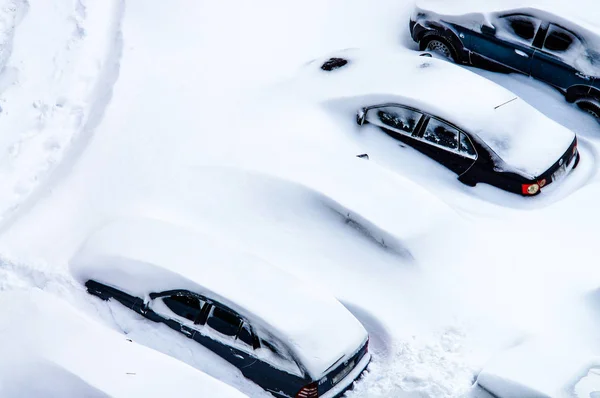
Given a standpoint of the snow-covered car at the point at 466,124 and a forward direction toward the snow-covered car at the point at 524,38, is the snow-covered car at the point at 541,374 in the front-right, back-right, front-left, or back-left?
back-right

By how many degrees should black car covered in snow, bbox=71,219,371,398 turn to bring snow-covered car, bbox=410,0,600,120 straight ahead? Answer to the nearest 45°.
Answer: approximately 90° to its right

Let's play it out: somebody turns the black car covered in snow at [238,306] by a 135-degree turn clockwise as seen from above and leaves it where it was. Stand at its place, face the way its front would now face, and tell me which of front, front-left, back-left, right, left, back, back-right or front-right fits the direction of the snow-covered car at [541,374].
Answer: front

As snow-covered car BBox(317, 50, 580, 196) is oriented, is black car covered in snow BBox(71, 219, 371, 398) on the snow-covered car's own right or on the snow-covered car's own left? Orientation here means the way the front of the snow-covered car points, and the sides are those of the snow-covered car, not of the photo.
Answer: on the snow-covered car's own left

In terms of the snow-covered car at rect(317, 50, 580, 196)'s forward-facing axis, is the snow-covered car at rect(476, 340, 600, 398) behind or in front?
behind

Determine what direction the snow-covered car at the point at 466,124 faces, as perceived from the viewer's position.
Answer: facing away from the viewer and to the left of the viewer
